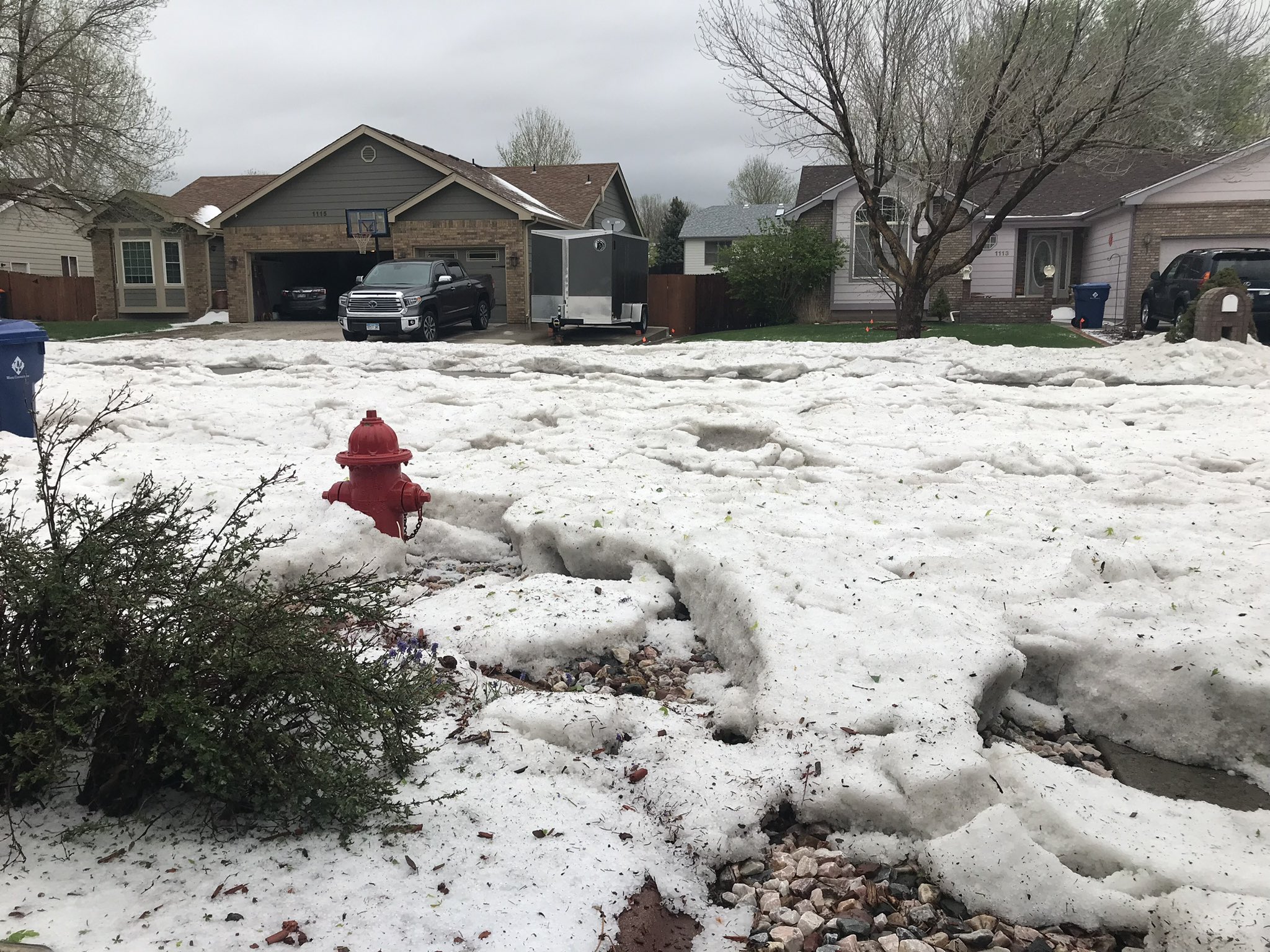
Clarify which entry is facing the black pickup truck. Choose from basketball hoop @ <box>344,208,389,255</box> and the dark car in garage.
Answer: the basketball hoop

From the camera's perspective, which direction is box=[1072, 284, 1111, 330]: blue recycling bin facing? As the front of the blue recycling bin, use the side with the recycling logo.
toward the camera

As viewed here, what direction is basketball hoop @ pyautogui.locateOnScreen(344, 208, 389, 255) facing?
toward the camera

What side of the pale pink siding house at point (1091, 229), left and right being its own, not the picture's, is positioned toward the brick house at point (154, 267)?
right

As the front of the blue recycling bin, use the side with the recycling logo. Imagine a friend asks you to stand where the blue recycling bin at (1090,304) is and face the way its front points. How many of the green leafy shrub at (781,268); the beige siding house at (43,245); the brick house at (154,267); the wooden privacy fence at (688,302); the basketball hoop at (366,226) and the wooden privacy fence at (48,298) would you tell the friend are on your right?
6

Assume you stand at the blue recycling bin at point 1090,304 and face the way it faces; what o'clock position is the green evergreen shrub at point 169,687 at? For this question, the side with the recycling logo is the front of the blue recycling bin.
The green evergreen shrub is roughly at 12 o'clock from the blue recycling bin.

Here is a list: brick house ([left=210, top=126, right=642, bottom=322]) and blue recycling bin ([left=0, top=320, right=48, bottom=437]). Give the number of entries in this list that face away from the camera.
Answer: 0

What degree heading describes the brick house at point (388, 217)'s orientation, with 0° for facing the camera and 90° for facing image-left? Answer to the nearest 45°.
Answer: approximately 0°

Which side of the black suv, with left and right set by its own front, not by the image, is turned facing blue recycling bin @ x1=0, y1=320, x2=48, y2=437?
left

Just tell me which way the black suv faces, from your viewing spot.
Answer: facing away from the viewer and to the left of the viewer

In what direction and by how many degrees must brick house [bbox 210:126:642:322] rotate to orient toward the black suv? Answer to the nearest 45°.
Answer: approximately 45° to its left

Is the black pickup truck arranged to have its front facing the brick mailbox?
no

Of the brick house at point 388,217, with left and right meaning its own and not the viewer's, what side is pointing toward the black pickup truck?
front
